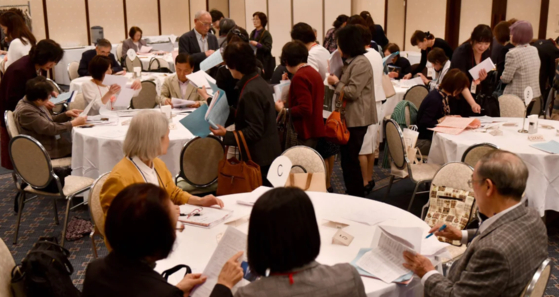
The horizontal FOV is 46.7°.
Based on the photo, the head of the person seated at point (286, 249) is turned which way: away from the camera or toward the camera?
away from the camera

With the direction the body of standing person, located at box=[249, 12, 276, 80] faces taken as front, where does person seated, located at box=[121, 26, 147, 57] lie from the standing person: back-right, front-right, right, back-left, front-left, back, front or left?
right

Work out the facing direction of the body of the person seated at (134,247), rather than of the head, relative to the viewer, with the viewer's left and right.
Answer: facing away from the viewer and to the right of the viewer

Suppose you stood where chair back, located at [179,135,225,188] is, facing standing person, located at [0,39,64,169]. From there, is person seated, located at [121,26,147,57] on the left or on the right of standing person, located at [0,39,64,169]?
right

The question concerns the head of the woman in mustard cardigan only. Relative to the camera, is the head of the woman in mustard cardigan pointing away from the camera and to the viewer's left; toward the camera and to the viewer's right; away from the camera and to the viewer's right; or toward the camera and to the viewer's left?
away from the camera and to the viewer's right

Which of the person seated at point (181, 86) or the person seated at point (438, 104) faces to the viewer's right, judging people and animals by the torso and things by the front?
the person seated at point (438, 104)

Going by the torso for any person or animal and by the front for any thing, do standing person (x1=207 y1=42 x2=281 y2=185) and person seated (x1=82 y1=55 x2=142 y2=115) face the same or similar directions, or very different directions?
very different directions

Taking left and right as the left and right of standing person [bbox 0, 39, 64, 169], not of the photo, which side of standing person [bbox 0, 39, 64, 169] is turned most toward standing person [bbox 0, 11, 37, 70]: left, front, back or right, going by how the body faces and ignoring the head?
left

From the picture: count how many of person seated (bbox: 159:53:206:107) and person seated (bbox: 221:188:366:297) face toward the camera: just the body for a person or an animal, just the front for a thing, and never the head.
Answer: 1

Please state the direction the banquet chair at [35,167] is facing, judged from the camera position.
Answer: facing away from the viewer and to the right of the viewer
